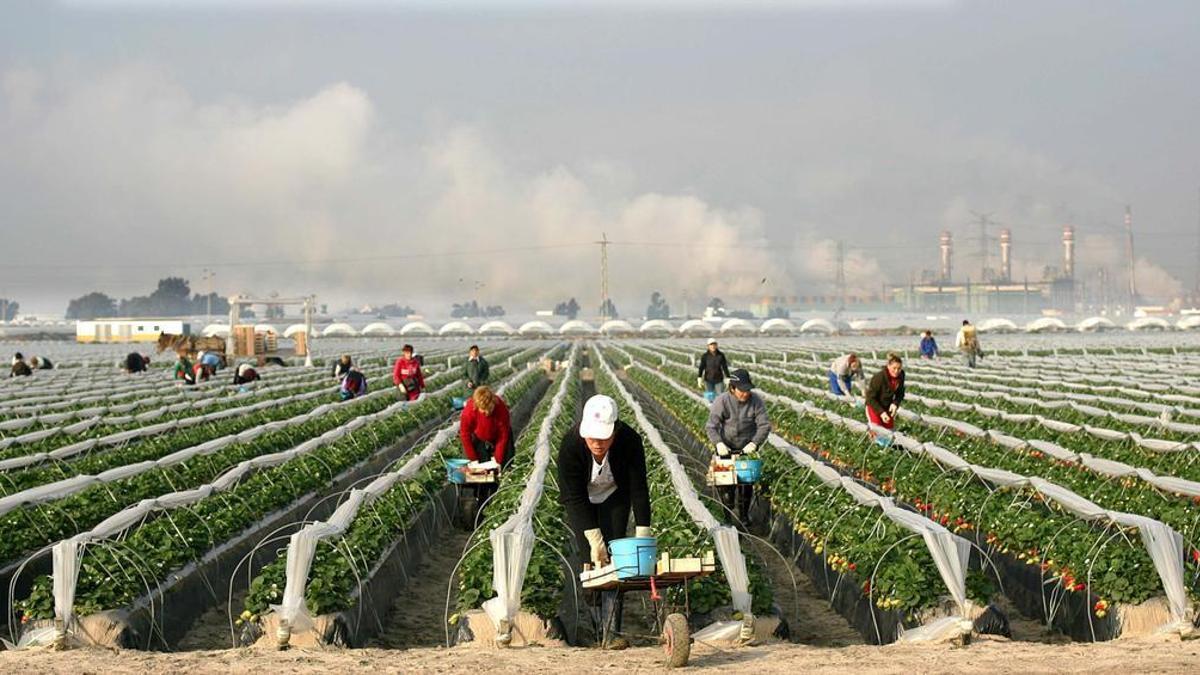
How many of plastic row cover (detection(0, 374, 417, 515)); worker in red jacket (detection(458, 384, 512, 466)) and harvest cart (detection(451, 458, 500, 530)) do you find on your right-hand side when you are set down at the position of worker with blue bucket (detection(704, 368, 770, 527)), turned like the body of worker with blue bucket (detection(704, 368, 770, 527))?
3

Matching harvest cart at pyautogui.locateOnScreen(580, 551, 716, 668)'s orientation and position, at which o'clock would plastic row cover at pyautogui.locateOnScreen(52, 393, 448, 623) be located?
The plastic row cover is roughly at 4 o'clock from the harvest cart.

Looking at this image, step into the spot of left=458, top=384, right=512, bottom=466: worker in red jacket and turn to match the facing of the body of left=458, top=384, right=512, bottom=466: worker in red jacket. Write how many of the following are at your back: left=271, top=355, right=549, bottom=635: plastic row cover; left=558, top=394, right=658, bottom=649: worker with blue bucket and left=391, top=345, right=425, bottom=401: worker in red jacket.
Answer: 1

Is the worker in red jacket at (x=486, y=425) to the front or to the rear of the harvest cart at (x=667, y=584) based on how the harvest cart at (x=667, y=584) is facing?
to the rear

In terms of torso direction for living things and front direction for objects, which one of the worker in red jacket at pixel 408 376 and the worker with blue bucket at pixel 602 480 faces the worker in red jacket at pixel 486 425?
the worker in red jacket at pixel 408 376

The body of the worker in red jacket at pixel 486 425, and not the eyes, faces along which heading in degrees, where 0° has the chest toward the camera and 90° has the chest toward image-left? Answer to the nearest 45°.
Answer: approximately 0°

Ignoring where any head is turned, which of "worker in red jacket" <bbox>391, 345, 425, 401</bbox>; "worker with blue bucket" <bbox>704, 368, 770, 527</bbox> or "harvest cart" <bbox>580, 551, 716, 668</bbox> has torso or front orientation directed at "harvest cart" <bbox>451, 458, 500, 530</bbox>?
the worker in red jacket

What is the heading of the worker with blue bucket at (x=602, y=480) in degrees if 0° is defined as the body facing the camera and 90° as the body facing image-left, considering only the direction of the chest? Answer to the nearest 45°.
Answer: approximately 0°

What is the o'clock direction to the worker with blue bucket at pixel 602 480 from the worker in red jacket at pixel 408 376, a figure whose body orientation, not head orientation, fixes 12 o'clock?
The worker with blue bucket is roughly at 12 o'clock from the worker in red jacket.

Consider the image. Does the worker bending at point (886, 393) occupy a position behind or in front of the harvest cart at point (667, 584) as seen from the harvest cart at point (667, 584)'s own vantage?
behind

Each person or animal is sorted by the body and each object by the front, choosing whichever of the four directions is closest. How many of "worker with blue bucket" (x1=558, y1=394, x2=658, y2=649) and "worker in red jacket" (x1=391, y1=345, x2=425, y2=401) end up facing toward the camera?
2
